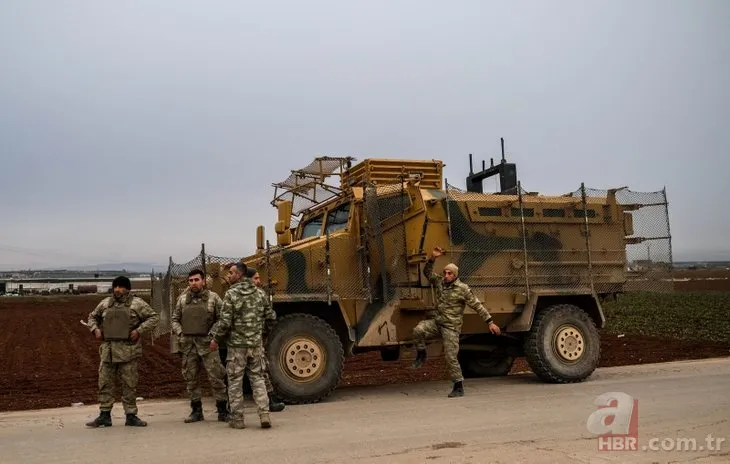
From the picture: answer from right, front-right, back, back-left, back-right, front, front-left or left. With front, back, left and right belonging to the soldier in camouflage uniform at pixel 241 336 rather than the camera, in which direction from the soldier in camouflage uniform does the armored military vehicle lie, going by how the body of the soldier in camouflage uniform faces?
right

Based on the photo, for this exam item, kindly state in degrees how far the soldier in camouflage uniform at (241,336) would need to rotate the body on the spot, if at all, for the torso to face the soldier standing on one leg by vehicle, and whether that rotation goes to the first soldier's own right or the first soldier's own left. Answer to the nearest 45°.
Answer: approximately 90° to the first soldier's own right

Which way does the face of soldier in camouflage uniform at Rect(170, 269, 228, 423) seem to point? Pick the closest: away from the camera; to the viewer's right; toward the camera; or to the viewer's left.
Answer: toward the camera

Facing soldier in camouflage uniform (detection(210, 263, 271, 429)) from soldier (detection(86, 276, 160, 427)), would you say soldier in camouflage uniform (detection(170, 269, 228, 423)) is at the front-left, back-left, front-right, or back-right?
front-left

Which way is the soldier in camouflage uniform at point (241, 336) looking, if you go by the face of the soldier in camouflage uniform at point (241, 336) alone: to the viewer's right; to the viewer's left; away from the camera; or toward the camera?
to the viewer's left

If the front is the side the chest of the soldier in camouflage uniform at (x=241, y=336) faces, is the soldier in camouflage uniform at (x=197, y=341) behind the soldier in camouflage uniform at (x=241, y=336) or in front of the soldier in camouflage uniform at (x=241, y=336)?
in front

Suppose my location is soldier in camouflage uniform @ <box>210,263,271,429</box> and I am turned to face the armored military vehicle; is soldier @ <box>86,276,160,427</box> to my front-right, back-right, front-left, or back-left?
back-left

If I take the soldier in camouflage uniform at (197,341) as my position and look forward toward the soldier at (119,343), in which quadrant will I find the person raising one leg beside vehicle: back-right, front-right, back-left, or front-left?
back-right

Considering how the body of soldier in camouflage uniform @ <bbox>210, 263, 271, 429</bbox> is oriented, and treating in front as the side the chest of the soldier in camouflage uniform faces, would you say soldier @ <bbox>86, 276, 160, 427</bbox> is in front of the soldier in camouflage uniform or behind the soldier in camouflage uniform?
in front

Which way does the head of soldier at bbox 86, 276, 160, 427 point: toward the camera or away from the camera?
toward the camera

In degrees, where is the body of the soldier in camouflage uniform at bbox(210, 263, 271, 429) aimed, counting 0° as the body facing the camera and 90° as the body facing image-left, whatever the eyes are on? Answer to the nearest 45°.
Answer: approximately 135°

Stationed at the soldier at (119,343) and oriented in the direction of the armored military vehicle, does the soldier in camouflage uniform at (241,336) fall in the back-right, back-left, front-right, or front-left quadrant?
front-right
